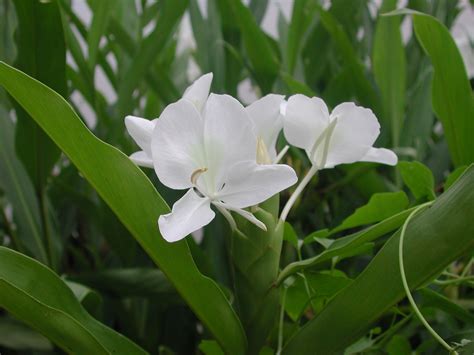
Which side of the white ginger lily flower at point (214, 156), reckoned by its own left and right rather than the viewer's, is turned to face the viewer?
front

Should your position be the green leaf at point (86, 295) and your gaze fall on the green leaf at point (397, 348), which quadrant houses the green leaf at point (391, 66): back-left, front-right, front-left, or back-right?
front-left

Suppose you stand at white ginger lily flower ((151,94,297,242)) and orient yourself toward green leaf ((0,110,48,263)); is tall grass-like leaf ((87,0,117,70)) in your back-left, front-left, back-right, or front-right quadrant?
front-right
